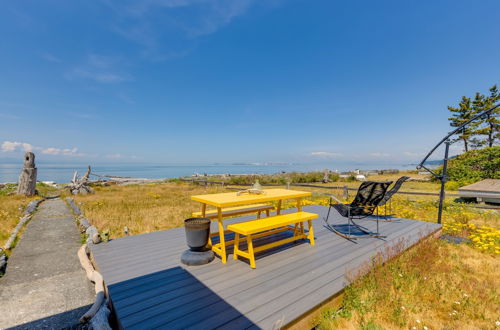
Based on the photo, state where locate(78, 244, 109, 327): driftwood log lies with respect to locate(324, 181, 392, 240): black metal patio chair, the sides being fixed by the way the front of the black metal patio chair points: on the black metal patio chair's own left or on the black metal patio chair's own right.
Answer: on the black metal patio chair's own left
